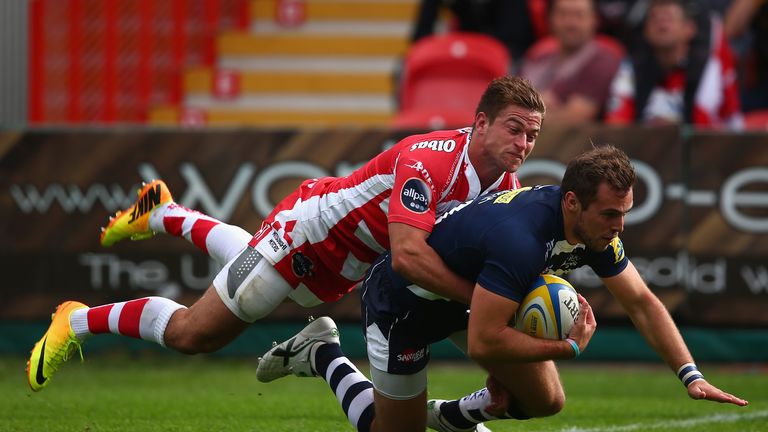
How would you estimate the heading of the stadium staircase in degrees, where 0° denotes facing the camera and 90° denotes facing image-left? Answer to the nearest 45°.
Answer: approximately 0°

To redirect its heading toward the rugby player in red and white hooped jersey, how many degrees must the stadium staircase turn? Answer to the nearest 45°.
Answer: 0° — it already faces them

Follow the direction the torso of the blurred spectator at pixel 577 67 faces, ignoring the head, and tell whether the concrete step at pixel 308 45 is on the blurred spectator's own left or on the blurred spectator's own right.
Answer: on the blurred spectator's own right

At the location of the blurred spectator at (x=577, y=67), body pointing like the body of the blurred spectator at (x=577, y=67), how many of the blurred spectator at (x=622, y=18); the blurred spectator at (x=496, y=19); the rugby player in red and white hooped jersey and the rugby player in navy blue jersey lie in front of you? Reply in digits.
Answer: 2

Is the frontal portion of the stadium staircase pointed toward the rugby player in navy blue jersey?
yes

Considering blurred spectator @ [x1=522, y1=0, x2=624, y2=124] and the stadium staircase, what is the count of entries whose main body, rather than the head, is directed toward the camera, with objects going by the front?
2

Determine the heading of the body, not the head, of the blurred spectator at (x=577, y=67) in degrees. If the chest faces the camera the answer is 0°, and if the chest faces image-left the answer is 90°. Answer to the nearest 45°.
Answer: approximately 0°
